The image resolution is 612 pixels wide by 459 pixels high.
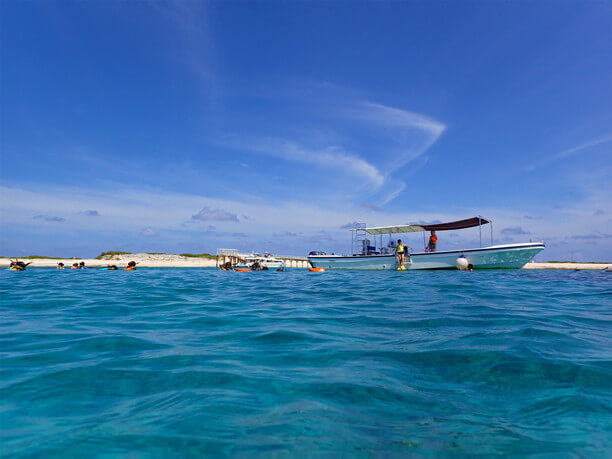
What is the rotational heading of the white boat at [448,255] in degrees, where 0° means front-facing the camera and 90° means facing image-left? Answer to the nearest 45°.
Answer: approximately 270°
